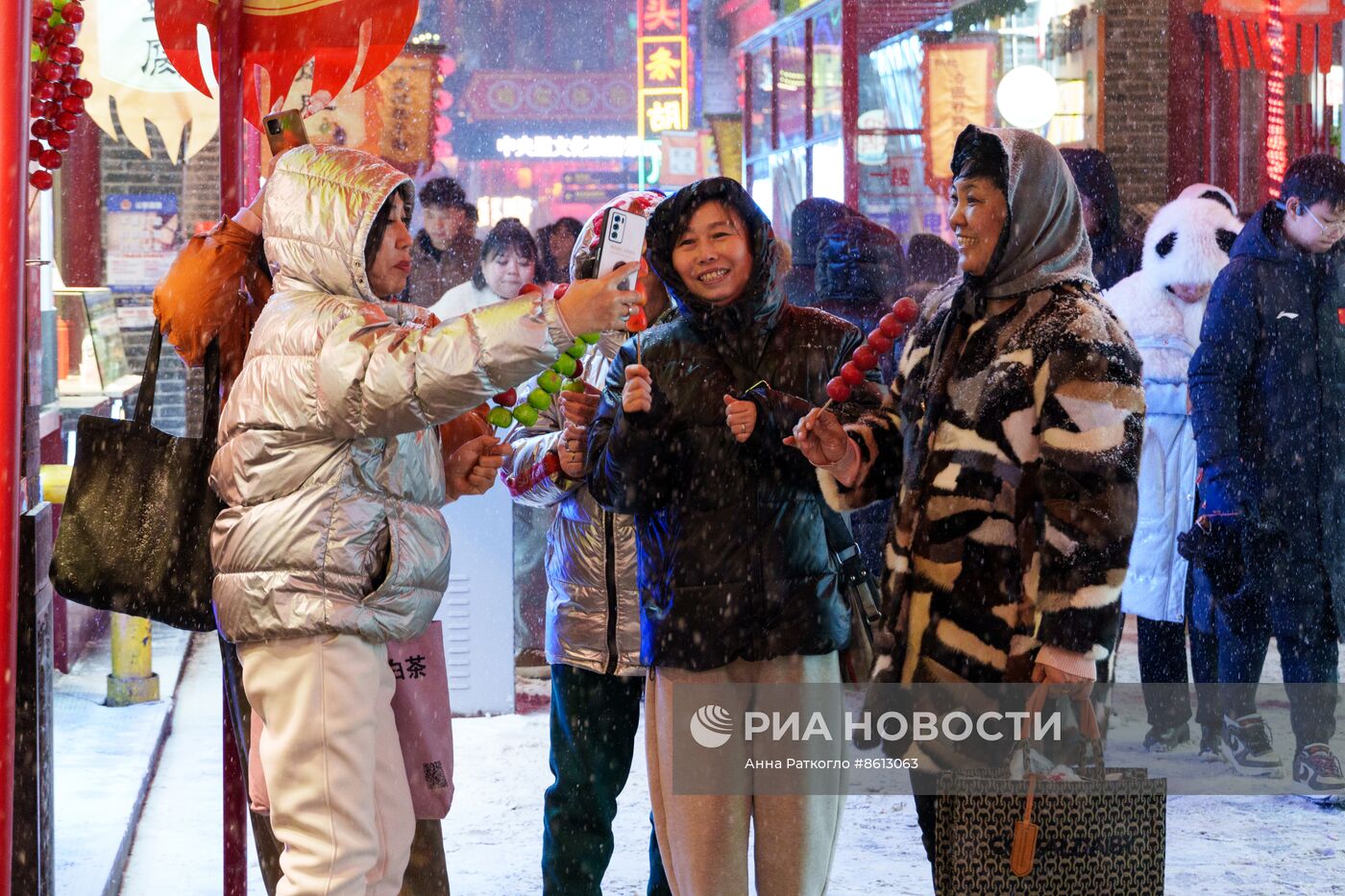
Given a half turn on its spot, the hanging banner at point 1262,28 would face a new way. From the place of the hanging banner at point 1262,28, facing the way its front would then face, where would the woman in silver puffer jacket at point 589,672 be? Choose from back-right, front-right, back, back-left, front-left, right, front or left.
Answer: back

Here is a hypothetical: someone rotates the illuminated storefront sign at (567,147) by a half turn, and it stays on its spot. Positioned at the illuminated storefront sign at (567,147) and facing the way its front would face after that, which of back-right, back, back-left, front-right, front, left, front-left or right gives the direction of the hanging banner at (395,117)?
back

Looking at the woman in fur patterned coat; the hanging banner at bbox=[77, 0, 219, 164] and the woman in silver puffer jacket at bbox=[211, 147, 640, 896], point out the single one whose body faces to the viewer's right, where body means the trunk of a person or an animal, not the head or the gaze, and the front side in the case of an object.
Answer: the woman in silver puffer jacket

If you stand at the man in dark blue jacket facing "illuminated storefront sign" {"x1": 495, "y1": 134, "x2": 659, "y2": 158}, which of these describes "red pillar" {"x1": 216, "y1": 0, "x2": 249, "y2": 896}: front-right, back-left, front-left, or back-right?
back-left

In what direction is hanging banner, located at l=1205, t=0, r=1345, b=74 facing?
toward the camera

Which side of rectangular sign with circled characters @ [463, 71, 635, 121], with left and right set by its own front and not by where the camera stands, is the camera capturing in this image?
front

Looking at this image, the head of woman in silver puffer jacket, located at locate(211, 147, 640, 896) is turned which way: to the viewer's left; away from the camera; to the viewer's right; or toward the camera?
to the viewer's right

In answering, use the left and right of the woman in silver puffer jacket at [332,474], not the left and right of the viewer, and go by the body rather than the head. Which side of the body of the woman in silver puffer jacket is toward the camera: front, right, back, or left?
right

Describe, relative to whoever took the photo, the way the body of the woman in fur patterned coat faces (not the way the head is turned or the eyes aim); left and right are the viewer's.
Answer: facing the viewer and to the left of the viewer

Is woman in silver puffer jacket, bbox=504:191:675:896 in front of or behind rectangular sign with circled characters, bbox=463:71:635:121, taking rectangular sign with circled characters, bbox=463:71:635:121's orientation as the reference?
in front

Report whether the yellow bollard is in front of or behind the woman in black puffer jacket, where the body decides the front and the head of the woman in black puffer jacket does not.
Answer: behind
